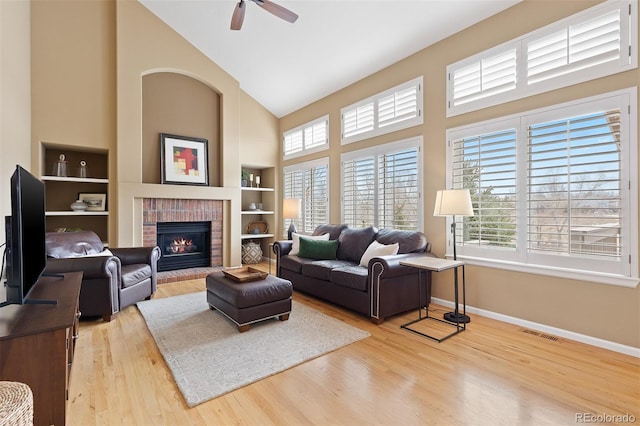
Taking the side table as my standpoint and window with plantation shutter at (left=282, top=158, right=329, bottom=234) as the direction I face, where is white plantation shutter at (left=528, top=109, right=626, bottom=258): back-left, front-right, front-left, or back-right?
back-right

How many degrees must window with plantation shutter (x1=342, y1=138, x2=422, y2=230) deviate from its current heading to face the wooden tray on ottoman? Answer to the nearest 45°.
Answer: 0° — it already faces it

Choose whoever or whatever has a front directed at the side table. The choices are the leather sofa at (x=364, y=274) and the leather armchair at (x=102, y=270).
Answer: the leather armchair at (x=102, y=270)

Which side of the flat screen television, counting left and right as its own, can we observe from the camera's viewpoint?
right

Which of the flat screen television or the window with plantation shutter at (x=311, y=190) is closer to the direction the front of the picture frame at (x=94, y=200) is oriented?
the flat screen television

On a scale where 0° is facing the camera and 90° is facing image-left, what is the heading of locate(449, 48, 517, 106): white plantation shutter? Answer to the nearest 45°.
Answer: approximately 45°

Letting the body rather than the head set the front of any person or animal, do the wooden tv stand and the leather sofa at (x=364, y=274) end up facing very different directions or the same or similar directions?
very different directions

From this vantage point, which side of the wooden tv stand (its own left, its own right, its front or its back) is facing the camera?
right
